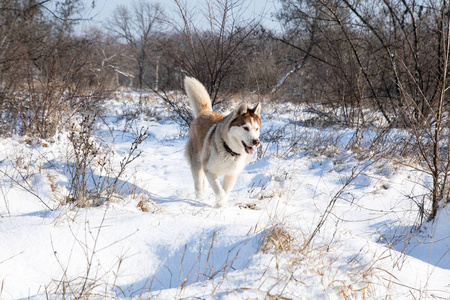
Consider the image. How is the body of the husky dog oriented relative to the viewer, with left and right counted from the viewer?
facing the viewer and to the right of the viewer
